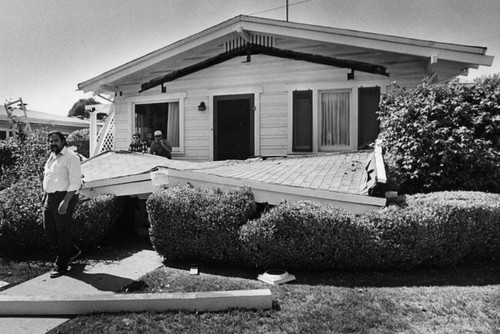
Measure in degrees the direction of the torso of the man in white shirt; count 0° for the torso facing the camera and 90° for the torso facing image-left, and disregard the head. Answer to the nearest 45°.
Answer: approximately 45°

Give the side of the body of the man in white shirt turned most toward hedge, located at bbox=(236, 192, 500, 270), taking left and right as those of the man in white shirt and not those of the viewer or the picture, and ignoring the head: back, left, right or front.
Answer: left

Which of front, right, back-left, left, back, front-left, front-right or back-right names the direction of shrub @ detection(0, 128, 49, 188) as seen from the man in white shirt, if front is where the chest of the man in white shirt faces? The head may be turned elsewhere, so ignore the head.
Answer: back-right

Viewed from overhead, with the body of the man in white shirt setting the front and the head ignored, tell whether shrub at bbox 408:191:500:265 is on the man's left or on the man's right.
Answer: on the man's left

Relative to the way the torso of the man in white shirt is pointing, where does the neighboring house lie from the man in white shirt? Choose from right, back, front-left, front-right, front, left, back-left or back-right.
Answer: back-right

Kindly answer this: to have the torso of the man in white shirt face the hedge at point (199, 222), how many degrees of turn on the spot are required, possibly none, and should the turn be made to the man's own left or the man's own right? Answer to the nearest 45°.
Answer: approximately 135° to the man's own left

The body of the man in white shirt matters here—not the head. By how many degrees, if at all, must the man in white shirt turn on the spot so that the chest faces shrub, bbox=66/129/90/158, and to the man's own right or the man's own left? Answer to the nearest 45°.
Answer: approximately 135° to the man's own right

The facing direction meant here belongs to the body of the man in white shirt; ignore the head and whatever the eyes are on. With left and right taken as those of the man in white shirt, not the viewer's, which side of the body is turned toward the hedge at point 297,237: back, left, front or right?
left

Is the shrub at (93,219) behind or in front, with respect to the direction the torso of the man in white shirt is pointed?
behind

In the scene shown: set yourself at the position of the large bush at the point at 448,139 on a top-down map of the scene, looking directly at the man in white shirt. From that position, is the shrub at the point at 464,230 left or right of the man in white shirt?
left
